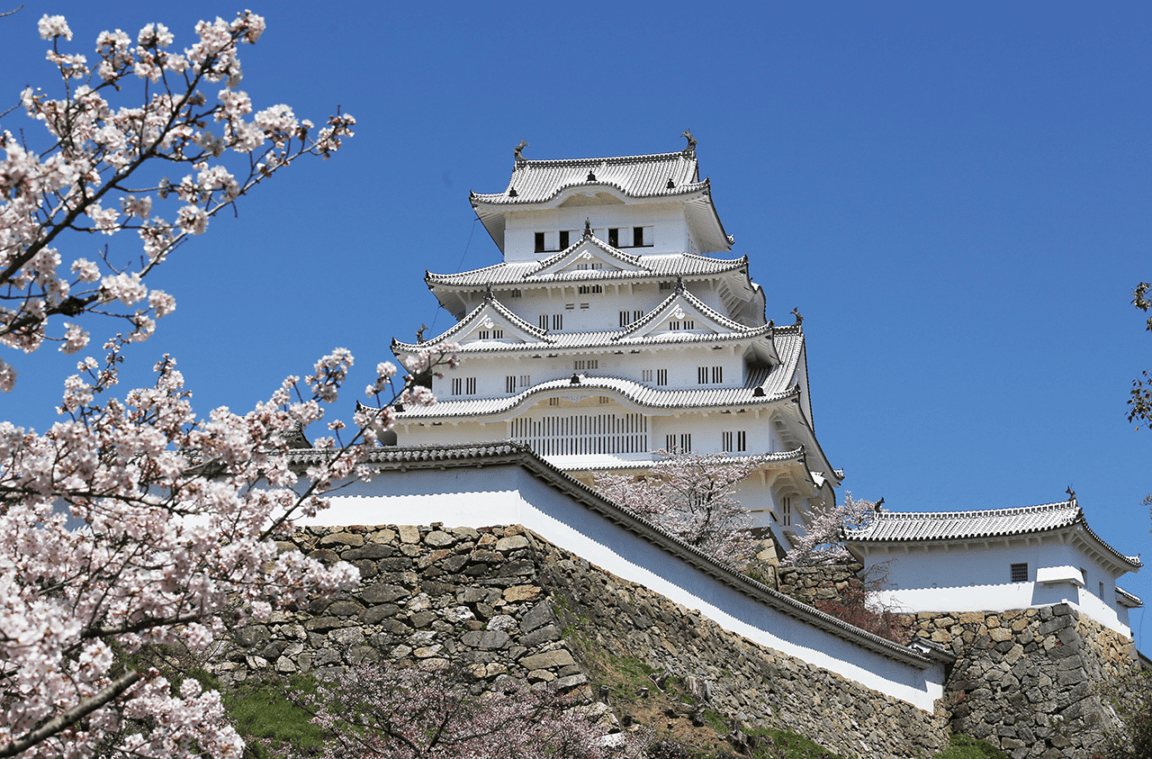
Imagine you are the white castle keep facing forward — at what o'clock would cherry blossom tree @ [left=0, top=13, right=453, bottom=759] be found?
The cherry blossom tree is roughly at 12 o'clock from the white castle keep.

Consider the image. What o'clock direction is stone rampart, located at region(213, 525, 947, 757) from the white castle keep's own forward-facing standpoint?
The stone rampart is roughly at 12 o'clock from the white castle keep.

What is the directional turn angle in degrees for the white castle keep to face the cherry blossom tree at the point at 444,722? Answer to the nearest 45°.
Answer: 0° — it already faces it

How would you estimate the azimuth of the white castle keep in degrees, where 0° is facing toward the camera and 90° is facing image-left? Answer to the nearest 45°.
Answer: approximately 0°
